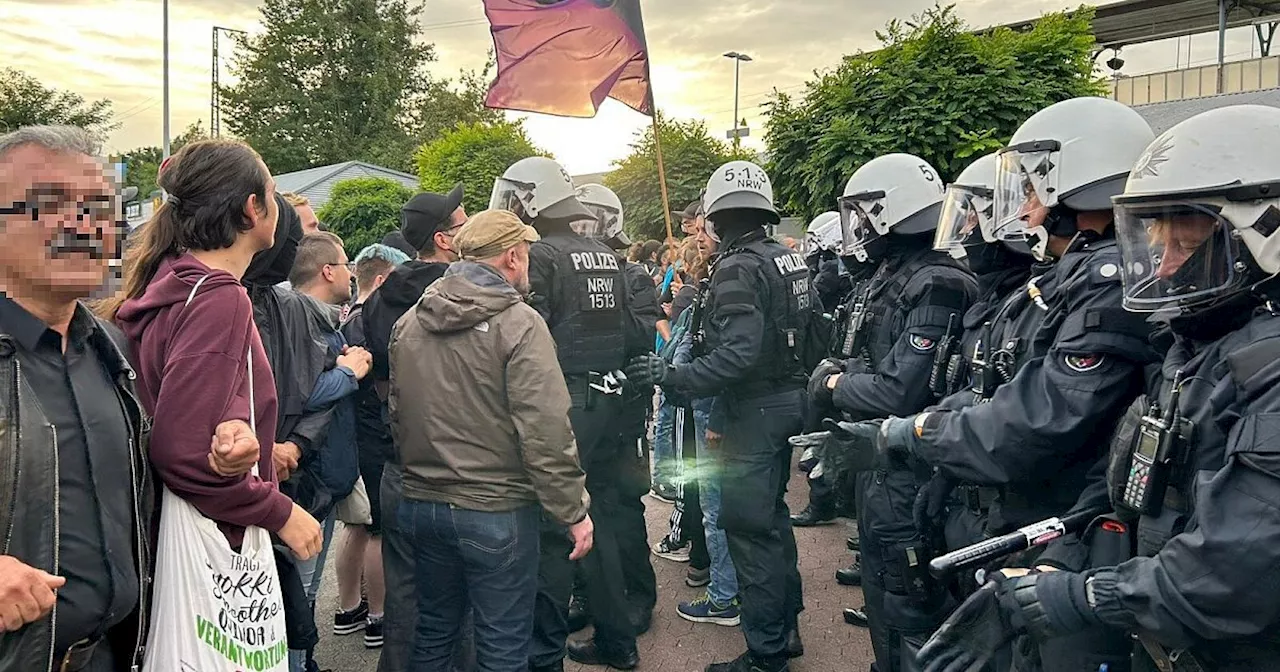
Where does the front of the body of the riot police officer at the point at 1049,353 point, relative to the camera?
to the viewer's left

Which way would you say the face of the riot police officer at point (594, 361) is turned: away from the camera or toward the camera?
away from the camera

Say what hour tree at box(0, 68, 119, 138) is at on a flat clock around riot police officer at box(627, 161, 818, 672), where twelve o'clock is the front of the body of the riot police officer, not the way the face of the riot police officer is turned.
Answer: The tree is roughly at 12 o'clock from the riot police officer.

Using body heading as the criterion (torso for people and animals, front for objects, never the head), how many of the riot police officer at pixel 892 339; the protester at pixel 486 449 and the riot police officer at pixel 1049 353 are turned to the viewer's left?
2

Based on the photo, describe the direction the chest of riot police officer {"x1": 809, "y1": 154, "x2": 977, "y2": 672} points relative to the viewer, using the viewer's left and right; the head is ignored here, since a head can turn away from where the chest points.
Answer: facing to the left of the viewer

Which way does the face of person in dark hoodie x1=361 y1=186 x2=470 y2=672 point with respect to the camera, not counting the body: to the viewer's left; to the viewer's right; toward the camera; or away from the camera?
to the viewer's right

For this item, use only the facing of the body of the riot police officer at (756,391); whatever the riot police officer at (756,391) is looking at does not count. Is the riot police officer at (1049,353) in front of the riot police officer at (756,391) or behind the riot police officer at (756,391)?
behind

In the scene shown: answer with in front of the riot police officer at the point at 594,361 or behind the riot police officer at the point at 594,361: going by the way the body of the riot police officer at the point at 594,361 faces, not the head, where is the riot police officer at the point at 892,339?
behind

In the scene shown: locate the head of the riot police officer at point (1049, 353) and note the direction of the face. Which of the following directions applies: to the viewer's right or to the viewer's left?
to the viewer's left

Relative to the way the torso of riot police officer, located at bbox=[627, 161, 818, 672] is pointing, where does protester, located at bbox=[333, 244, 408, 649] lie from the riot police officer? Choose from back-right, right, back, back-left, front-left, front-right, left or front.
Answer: front-left

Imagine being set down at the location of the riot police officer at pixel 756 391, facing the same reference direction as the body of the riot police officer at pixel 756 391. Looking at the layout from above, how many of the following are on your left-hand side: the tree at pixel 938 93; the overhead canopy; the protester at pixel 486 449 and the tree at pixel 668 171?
1

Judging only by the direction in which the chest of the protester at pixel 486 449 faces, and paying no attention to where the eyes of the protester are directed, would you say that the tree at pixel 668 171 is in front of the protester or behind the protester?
in front

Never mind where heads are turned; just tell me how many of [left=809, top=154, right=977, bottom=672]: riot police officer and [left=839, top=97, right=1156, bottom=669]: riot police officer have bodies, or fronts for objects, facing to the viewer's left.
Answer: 2

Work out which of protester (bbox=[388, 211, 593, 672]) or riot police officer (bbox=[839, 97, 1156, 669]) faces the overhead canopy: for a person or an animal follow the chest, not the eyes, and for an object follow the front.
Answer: the protester

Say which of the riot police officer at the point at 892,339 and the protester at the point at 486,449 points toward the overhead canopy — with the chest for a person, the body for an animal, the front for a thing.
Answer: the protester

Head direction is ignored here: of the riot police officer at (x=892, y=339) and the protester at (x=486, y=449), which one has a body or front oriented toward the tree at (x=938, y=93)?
the protester

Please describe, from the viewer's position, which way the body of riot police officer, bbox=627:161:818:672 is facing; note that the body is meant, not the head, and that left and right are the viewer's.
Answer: facing away from the viewer and to the left of the viewer

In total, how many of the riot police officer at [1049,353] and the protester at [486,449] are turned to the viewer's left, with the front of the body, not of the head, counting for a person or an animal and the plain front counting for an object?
1
